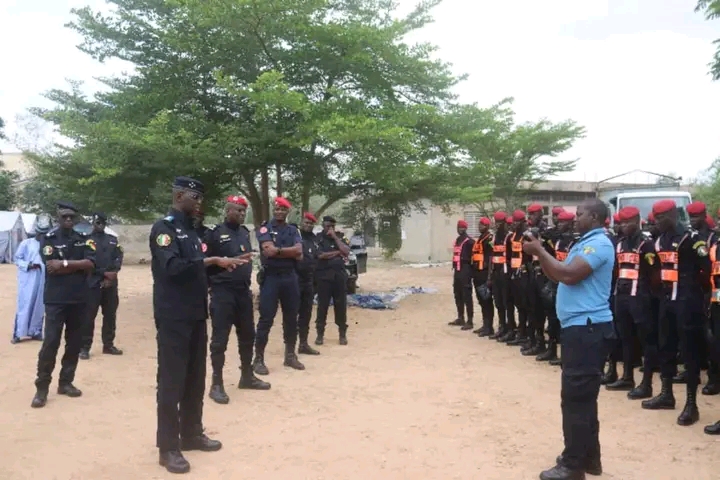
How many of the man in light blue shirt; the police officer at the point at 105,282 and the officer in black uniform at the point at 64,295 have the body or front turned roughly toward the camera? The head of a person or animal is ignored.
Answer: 2

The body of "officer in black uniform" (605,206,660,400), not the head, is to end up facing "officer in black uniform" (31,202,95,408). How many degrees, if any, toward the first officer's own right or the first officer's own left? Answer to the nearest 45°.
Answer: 0° — they already face them

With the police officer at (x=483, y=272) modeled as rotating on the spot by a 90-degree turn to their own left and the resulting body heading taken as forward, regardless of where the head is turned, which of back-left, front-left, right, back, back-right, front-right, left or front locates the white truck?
left

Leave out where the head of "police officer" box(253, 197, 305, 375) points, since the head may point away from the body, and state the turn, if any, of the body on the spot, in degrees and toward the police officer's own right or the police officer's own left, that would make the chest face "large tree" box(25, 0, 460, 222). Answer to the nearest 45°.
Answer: approximately 135° to the police officer's own left

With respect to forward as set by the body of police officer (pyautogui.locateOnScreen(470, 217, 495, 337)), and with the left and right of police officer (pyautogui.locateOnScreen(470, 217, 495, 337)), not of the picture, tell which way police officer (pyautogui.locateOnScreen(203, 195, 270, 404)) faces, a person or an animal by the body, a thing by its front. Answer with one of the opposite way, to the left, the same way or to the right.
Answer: to the left

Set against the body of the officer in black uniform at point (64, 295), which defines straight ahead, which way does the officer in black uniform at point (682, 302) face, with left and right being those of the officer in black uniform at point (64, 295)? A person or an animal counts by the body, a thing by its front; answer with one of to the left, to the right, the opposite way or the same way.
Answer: to the right

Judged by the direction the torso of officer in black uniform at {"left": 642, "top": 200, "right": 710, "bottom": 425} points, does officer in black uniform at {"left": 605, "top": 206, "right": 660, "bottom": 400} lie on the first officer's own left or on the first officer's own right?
on the first officer's own right

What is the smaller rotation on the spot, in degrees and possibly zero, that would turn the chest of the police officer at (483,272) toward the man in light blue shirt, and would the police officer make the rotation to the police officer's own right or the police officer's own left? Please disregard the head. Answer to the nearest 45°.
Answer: approximately 45° to the police officer's own left

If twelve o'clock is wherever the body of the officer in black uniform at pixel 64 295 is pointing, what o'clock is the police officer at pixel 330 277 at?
The police officer is roughly at 8 o'clock from the officer in black uniform.
